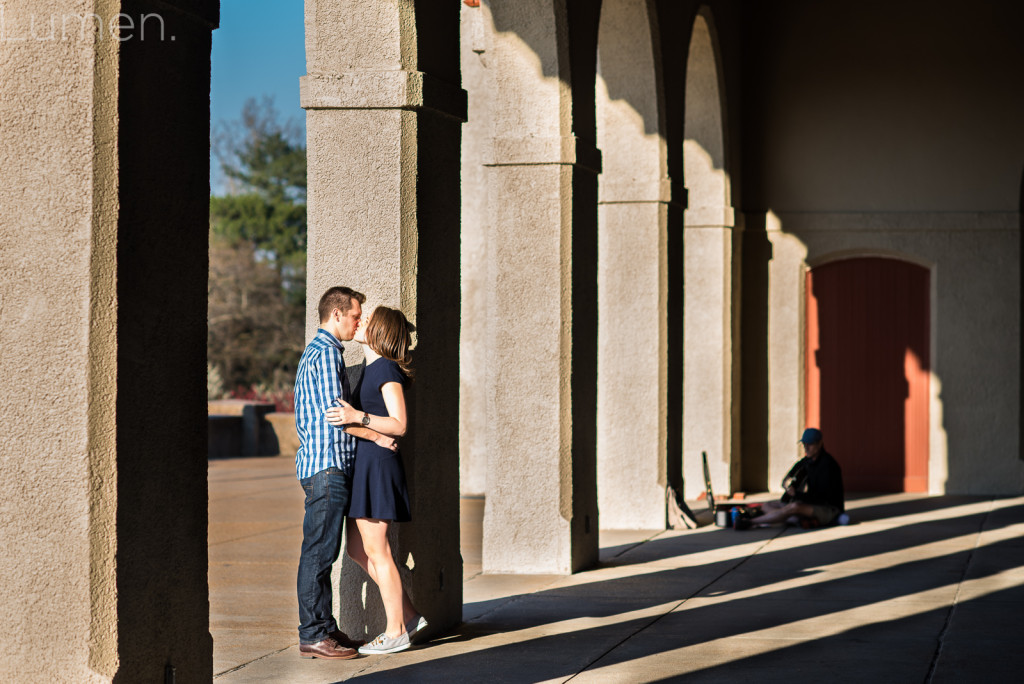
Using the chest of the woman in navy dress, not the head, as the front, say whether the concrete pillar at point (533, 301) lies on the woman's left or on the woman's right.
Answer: on the woman's right

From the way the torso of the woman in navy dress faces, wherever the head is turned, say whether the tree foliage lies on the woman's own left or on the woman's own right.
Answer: on the woman's own right

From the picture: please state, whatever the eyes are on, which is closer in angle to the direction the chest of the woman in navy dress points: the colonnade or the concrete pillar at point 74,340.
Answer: the concrete pillar

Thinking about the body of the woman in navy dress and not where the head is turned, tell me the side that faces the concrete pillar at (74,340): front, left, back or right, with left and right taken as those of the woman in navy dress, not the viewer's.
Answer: left

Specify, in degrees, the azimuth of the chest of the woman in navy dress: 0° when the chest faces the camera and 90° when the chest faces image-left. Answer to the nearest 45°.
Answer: approximately 90°

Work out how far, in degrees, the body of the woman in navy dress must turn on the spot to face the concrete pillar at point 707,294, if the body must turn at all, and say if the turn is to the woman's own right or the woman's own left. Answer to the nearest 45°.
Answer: approximately 135° to the woman's own right

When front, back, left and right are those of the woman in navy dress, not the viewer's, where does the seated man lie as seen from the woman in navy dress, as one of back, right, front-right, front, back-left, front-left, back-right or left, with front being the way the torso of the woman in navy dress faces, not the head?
back-right
